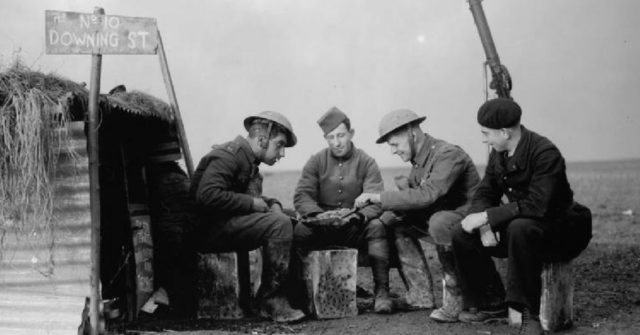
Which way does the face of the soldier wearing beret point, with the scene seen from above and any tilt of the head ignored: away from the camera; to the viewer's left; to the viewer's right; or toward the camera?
to the viewer's left

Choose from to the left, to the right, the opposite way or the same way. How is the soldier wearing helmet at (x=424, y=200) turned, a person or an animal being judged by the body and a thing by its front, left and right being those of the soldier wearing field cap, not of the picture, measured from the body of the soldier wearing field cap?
to the right

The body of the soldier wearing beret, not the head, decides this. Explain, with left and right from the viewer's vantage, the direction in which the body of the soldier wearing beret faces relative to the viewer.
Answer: facing the viewer and to the left of the viewer

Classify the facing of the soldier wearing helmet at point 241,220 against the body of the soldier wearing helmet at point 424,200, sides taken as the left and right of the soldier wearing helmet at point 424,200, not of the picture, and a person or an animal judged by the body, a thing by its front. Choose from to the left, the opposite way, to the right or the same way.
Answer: the opposite way

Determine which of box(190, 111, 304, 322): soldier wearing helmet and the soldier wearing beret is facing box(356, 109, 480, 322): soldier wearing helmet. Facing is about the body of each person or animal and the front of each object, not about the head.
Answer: box(190, 111, 304, 322): soldier wearing helmet

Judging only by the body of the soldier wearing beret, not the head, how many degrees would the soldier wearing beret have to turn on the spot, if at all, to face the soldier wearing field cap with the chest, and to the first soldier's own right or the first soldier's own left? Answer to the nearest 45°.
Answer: approximately 90° to the first soldier's own right

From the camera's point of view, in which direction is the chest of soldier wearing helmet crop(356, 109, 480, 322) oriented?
to the viewer's left

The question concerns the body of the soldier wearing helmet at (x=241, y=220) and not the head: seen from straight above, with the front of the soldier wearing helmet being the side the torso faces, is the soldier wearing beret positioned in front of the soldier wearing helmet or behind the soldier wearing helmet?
in front

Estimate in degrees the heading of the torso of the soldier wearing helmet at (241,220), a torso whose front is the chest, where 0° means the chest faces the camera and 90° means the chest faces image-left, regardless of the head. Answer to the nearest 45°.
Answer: approximately 270°

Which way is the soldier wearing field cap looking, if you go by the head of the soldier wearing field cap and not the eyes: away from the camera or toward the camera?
toward the camera

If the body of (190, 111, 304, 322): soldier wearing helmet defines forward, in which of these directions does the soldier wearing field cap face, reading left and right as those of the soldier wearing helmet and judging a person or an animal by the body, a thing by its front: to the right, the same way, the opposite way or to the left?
to the right

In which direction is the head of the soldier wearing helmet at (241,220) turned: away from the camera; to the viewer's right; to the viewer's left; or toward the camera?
to the viewer's right

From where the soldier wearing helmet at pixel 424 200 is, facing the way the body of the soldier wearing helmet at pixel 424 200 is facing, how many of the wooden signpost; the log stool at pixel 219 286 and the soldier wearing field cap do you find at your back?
0

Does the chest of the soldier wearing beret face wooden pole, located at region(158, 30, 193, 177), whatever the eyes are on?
no

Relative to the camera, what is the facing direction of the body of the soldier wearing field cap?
toward the camera

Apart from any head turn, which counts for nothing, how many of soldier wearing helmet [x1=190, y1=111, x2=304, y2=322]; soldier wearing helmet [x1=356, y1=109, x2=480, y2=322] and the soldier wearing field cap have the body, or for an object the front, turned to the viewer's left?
1
